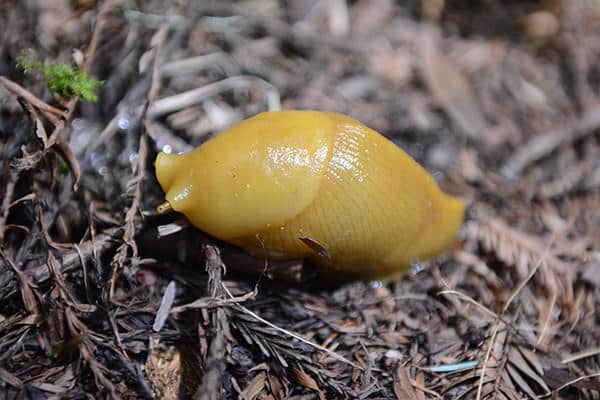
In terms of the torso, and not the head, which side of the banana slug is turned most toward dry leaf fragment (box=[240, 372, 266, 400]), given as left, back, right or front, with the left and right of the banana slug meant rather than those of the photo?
left

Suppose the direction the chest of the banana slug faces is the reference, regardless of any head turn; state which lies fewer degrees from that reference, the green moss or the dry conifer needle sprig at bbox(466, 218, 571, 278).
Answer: the green moss

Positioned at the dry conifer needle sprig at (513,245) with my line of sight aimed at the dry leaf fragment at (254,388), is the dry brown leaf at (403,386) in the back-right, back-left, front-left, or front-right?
front-left

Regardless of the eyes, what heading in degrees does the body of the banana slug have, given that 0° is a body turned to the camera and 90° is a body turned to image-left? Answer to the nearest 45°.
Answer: approximately 90°

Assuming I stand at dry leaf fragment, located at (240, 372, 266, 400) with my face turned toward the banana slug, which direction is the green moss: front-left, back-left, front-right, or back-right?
front-left

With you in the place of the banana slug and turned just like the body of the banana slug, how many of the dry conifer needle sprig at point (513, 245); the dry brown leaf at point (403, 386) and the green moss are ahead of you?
1

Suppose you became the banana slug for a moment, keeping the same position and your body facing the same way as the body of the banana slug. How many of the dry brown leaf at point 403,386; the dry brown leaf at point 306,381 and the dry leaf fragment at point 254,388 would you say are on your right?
0

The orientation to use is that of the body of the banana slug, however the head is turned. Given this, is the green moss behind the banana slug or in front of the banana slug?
in front

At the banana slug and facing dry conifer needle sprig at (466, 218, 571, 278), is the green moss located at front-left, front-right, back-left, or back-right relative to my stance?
back-left

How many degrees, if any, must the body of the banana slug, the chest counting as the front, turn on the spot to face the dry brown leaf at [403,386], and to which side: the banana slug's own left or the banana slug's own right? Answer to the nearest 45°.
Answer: approximately 135° to the banana slug's own left
